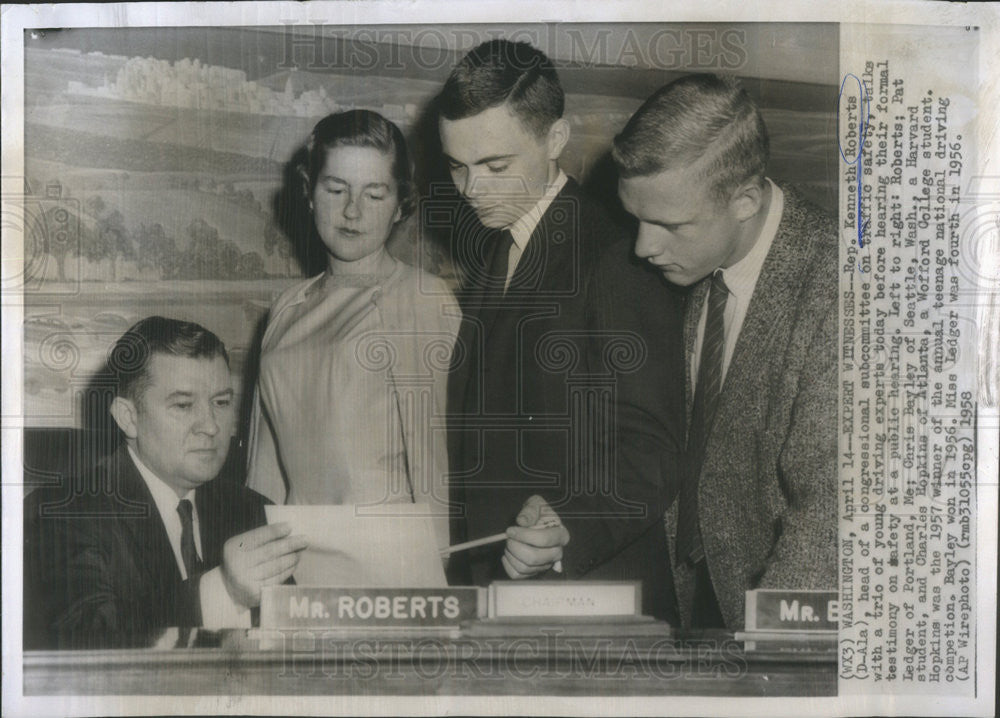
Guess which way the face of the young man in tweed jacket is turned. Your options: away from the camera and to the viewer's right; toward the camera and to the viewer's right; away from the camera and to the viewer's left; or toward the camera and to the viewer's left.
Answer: toward the camera and to the viewer's left

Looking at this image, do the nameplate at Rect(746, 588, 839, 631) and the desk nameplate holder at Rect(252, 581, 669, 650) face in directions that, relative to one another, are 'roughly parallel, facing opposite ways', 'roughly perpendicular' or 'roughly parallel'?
roughly parallel

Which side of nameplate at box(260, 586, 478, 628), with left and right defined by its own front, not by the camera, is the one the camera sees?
front

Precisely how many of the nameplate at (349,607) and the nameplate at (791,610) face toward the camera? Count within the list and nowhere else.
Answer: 2

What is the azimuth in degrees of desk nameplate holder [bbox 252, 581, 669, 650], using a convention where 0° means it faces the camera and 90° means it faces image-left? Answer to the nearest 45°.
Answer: approximately 0°

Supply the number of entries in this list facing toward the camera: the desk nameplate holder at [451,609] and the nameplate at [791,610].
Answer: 2

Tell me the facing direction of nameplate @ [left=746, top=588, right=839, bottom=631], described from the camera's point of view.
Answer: facing the viewer

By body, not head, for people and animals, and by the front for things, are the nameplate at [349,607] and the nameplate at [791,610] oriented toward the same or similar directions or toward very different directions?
same or similar directions
